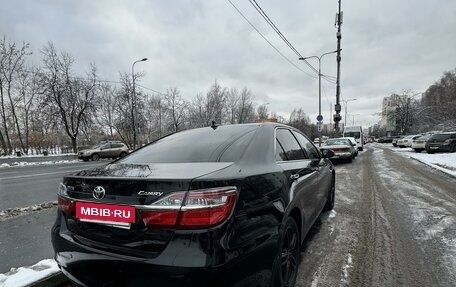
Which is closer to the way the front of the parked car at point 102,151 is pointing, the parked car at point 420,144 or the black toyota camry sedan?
the black toyota camry sedan

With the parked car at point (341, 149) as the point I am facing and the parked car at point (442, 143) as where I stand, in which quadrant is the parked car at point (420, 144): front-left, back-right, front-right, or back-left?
back-right

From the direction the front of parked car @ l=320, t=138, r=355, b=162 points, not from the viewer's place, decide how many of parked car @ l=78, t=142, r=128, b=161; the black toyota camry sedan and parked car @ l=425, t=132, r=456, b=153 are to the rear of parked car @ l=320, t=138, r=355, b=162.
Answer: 1

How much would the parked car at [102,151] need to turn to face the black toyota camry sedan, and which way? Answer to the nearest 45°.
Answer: approximately 45° to its left

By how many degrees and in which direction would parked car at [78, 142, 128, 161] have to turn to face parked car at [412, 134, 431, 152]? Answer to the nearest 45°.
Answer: approximately 90° to its left

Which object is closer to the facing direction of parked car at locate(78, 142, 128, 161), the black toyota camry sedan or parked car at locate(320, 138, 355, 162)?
the black toyota camry sedan

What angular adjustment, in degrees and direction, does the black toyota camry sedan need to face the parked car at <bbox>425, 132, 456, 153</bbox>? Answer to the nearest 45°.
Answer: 0° — it already faces it

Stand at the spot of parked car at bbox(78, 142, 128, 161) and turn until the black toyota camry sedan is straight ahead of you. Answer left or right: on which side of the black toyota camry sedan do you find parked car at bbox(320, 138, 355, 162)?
left

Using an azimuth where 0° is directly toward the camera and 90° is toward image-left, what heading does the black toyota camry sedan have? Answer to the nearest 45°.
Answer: approximately 225°
